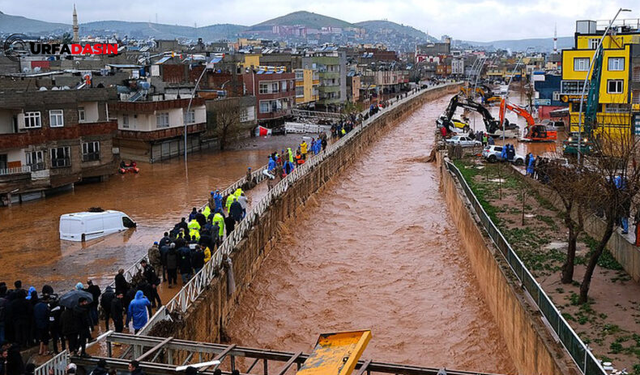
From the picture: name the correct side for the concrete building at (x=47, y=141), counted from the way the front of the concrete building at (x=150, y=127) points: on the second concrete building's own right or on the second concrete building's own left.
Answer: on the second concrete building's own right

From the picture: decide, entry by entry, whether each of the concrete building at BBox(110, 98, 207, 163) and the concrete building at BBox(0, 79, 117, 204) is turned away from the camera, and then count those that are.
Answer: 0

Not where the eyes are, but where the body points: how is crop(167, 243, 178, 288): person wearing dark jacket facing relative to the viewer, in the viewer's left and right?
facing away from the viewer

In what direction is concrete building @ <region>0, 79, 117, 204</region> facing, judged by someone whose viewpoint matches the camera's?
facing the viewer and to the right of the viewer

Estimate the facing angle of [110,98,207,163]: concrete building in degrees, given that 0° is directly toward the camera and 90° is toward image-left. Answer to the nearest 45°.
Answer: approximately 315°
